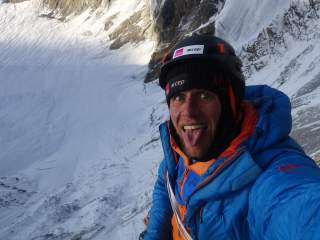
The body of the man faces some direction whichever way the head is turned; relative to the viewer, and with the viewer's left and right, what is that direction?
facing the viewer and to the left of the viewer
